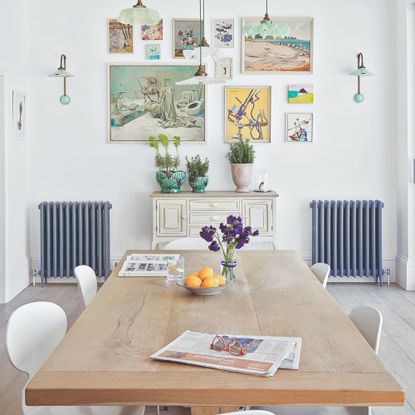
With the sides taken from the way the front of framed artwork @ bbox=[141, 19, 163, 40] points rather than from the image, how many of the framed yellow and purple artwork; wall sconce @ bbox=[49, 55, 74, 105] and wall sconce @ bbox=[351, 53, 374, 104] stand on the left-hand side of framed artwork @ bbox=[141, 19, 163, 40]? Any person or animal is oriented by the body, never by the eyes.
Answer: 2

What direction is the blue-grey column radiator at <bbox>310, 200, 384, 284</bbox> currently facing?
toward the camera

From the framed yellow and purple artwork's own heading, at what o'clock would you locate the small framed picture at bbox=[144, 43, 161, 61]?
The small framed picture is roughly at 3 o'clock from the framed yellow and purple artwork.

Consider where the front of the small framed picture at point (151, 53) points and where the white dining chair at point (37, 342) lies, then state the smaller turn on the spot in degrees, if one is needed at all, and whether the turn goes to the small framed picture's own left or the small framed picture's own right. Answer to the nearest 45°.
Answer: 0° — it already faces it

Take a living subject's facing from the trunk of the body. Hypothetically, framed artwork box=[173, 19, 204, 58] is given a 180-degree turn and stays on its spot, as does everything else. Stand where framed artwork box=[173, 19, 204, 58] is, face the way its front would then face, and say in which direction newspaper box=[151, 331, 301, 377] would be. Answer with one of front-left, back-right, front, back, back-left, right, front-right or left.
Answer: back

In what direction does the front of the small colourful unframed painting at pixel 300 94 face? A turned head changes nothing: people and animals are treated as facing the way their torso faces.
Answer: toward the camera

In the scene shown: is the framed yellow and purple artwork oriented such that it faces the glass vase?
yes

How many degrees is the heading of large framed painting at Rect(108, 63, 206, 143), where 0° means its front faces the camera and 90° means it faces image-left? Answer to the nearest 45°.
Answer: approximately 0°

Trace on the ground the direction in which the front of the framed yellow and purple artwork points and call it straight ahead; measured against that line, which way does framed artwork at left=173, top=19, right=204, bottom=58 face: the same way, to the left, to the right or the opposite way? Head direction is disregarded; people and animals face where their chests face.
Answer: the same way

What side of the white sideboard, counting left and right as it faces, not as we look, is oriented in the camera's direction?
front

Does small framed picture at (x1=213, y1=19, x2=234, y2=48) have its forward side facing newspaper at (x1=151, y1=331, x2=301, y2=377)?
yes

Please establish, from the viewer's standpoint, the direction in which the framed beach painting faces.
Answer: facing the viewer

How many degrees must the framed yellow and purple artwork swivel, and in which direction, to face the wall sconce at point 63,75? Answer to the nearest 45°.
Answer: approximately 90° to its right
